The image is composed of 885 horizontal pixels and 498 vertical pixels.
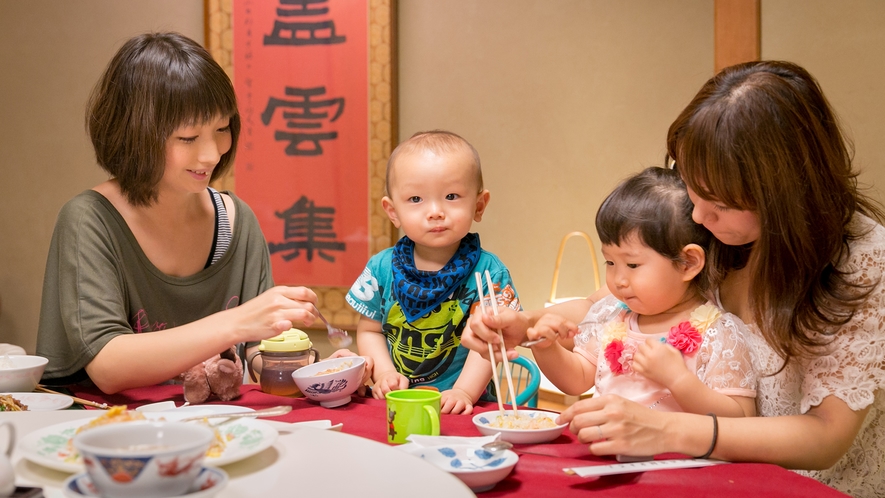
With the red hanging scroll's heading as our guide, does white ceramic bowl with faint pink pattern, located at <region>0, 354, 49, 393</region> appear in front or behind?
in front

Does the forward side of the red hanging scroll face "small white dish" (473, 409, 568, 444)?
yes

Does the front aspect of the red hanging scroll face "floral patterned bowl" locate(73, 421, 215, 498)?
yes

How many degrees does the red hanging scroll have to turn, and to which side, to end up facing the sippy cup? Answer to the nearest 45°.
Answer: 0° — it already faces it

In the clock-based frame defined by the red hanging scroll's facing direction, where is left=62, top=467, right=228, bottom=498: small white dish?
The small white dish is roughly at 12 o'clock from the red hanging scroll.

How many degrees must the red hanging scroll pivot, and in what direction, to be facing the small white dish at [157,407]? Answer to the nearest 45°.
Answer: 0° — it already faces it

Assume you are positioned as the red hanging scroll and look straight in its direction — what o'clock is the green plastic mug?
The green plastic mug is roughly at 12 o'clock from the red hanging scroll.

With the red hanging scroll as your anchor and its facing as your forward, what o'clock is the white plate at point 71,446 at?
The white plate is roughly at 12 o'clock from the red hanging scroll.

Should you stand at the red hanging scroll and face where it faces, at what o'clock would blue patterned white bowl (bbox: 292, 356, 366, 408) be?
The blue patterned white bowl is roughly at 12 o'clock from the red hanging scroll.

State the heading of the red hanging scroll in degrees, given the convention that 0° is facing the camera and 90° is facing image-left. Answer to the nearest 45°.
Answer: approximately 0°
